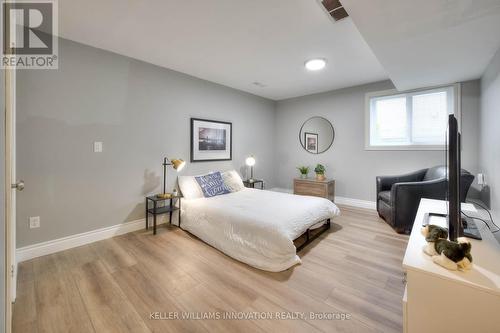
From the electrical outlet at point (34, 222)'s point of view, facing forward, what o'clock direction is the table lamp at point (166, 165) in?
The table lamp is roughly at 9 o'clock from the electrical outlet.

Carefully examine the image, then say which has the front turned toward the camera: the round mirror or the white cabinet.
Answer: the round mirror

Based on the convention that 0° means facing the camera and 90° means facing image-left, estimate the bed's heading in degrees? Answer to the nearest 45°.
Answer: approximately 315°

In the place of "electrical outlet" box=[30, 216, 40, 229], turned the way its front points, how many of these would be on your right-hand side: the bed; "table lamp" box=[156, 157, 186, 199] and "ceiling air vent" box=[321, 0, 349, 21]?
0

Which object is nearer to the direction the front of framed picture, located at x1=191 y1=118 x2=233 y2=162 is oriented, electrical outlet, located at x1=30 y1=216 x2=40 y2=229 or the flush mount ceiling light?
the flush mount ceiling light

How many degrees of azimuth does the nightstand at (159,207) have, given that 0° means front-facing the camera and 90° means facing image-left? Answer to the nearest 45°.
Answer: approximately 315°

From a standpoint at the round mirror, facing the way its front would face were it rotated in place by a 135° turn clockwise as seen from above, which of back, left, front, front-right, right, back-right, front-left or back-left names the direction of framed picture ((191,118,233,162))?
left

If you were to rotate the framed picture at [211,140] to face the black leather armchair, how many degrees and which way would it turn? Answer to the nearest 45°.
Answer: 0° — it already faces it

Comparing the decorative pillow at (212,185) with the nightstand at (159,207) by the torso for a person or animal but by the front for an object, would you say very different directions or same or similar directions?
same or similar directions

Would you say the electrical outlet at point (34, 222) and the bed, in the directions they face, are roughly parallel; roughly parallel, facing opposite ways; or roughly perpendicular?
roughly parallel

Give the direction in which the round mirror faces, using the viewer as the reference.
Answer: facing the viewer

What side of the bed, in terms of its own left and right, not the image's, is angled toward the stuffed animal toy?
front

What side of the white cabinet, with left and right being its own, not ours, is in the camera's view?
left

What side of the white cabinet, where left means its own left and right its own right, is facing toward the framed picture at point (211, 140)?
front

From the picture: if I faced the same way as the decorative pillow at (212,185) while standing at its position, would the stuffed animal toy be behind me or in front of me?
in front

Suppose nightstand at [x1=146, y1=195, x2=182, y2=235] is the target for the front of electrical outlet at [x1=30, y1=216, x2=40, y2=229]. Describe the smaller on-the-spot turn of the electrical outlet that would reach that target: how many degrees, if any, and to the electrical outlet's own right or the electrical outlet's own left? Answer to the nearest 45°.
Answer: approximately 90° to the electrical outlet's own left

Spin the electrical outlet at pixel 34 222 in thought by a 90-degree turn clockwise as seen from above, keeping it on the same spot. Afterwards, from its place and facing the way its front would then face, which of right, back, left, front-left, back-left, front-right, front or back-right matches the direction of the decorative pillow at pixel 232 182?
back

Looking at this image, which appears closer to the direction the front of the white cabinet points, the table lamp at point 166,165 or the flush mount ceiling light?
the table lamp

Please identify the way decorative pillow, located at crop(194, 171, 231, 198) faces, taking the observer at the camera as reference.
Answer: facing the viewer and to the right of the viewer

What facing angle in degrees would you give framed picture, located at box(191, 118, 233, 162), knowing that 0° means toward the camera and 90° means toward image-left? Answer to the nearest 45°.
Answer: approximately 315°

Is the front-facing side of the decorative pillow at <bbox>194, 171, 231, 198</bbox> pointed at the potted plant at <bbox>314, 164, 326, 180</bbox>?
no
